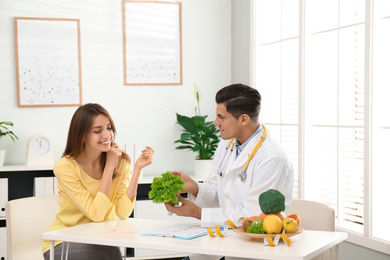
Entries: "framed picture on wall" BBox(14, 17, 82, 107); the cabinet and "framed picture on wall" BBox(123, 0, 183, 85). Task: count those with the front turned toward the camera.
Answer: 3

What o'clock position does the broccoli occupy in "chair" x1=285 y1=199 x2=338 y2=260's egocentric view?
The broccoli is roughly at 11 o'clock from the chair.

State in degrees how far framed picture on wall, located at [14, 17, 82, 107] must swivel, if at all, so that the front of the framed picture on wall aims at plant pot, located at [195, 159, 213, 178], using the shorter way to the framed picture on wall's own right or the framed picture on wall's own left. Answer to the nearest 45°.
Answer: approximately 90° to the framed picture on wall's own left

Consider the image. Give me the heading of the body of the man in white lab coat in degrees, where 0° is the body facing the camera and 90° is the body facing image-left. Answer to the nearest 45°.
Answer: approximately 45°

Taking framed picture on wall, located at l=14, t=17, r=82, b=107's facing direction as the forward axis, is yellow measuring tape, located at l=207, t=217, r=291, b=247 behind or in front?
in front

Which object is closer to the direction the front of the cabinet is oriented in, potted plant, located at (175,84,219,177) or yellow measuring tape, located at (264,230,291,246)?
the yellow measuring tape

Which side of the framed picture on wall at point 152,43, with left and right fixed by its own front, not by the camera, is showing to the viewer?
front

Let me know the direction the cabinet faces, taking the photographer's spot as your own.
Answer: facing the viewer

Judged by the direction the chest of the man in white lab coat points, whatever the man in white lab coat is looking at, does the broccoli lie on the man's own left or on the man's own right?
on the man's own left

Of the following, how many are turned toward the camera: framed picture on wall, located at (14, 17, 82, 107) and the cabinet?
2

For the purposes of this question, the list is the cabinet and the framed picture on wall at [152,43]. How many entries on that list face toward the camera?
2

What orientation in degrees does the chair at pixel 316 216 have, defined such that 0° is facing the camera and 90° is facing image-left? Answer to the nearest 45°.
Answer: approximately 45°

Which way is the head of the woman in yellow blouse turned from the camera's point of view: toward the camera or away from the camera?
toward the camera

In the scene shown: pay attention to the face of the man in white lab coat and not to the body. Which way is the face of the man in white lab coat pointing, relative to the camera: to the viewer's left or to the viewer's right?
to the viewer's left

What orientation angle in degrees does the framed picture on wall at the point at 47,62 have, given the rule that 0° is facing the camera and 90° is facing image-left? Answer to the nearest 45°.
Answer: approximately 0°

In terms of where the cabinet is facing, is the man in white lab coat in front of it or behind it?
in front
